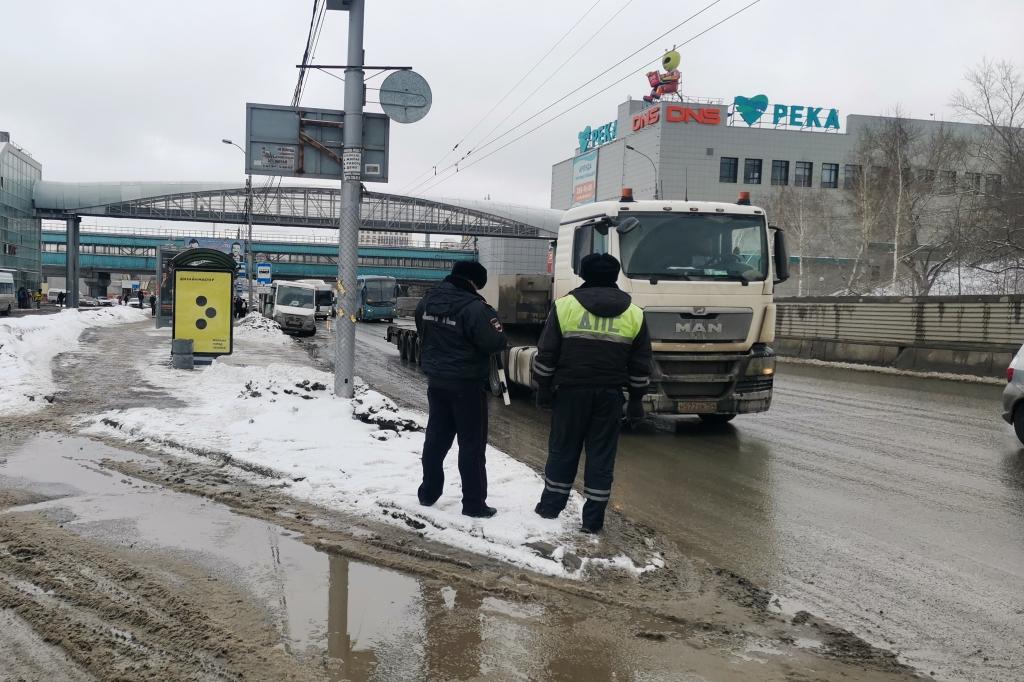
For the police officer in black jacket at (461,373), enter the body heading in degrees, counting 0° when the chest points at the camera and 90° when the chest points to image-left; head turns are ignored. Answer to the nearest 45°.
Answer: approximately 225°

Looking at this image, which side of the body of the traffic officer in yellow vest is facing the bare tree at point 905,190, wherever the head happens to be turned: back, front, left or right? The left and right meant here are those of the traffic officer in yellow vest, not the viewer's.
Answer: front

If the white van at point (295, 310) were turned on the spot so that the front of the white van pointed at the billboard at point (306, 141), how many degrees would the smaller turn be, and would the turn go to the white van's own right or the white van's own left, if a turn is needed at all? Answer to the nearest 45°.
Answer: approximately 45° to the white van's own right

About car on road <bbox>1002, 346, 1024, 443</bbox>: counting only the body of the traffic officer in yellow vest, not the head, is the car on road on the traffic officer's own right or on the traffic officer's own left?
on the traffic officer's own right

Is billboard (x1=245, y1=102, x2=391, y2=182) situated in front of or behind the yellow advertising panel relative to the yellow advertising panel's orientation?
in front

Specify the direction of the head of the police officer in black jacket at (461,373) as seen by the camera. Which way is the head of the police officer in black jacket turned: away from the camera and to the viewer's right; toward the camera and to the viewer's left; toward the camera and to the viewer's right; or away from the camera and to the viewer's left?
away from the camera and to the viewer's right

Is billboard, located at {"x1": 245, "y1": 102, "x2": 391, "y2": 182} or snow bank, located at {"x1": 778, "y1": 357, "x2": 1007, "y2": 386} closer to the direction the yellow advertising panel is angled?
the billboard

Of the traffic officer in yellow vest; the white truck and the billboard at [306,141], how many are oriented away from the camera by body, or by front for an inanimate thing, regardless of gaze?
2

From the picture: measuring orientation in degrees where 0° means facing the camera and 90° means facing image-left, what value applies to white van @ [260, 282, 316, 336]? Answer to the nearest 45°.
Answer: approximately 315°

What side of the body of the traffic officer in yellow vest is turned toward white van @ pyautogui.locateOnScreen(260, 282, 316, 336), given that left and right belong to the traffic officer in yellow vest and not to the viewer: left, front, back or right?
front

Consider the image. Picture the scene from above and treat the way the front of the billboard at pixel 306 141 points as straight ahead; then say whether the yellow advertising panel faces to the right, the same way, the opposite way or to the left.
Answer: the opposite way

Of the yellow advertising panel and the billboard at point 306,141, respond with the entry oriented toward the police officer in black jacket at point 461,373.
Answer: the yellow advertising panel

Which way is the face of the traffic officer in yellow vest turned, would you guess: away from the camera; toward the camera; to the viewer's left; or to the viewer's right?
away from the camera
